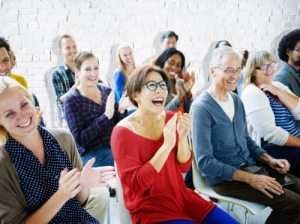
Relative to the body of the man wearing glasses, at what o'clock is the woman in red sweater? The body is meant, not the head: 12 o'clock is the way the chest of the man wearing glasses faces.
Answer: The woman in red sweater is roughly at 2 o'clock from the man wearing glasses.

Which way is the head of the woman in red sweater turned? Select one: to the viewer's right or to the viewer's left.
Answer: to the viewer's right
